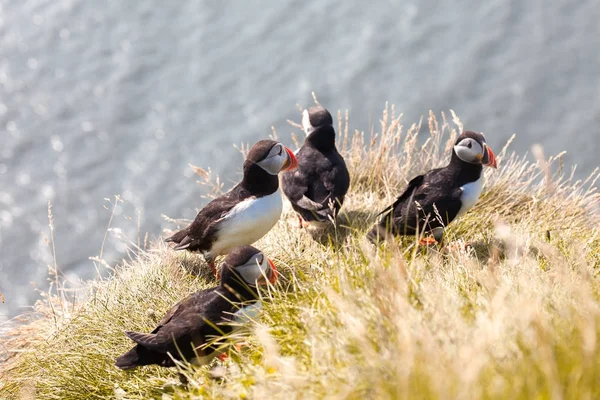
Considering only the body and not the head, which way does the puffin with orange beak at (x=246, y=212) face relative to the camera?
to the viewer's right

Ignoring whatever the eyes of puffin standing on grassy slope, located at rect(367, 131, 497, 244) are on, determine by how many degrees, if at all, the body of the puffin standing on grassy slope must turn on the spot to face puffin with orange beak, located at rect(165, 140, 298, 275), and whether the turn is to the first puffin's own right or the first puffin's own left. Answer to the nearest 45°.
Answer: approximately 180°

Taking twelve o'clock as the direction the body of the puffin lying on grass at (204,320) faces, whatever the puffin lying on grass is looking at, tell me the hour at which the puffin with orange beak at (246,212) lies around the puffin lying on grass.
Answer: The puffin with orange beak is roughly at 10 o'clock from the puffin lying on grass.

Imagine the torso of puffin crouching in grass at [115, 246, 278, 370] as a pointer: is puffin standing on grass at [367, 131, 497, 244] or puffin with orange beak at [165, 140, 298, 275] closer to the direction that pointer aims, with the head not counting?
the puffin standing on grass

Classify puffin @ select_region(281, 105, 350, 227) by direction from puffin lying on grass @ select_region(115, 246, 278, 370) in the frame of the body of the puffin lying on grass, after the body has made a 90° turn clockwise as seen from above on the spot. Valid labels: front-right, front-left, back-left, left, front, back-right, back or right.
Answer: back-left

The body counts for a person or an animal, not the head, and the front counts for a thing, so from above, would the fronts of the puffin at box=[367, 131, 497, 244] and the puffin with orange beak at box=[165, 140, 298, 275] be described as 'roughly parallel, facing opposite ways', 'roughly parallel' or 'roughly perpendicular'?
roughly parallel

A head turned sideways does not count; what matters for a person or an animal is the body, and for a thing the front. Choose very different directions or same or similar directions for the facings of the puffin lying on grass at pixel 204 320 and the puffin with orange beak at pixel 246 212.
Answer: same or similar directions

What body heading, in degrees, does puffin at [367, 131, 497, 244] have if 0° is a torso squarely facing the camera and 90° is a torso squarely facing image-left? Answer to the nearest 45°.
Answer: approximately 270°

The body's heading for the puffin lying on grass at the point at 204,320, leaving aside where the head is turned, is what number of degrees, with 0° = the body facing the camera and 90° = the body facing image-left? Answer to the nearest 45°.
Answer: approximately 270°
